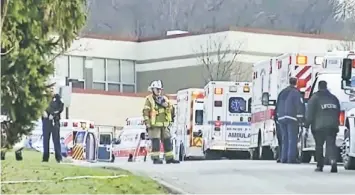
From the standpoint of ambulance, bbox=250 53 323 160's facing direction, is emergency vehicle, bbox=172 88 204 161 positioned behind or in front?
in front

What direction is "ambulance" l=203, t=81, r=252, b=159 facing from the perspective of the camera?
away from the camera

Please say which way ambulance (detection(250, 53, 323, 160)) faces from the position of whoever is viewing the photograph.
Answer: facing away from the viewer and to the left of the viewer

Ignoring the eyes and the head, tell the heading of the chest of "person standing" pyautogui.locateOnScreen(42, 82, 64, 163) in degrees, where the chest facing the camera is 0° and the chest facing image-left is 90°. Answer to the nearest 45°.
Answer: approximately 45°
